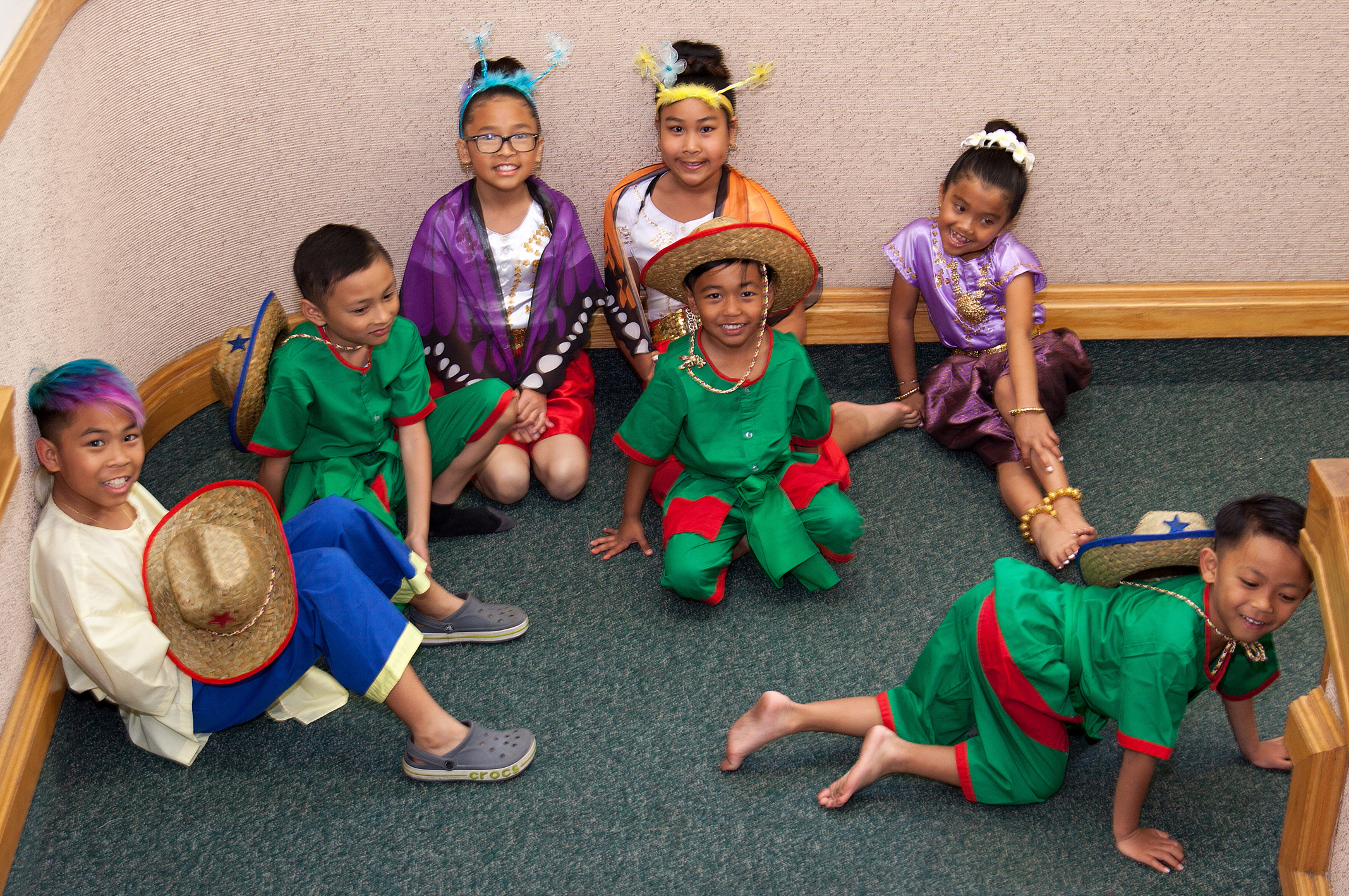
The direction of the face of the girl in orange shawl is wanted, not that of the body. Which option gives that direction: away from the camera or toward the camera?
toward the camera

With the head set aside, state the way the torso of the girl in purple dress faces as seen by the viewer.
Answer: toward the camera

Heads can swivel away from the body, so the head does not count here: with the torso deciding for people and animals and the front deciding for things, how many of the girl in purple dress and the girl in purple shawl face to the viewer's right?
0

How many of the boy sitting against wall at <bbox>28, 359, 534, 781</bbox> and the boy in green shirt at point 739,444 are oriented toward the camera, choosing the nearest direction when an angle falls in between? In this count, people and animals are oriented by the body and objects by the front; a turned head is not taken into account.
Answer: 1

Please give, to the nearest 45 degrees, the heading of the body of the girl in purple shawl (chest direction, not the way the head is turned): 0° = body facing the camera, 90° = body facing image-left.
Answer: approximately 0°

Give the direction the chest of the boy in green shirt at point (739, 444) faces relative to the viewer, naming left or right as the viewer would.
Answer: facing the viewer

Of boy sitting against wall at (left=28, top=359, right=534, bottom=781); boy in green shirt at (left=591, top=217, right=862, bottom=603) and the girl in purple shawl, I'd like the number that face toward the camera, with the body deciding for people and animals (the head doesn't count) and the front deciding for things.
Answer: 2

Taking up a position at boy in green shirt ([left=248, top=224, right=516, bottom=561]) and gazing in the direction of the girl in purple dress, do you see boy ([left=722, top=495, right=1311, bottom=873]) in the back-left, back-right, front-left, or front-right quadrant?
front-right

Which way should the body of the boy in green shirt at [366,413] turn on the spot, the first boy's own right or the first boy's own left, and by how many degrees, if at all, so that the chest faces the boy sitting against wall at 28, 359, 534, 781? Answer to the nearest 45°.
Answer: approximately 90° to the first boy's own right

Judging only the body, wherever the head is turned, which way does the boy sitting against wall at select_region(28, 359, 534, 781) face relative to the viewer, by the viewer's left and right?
facing to the right of the viewer

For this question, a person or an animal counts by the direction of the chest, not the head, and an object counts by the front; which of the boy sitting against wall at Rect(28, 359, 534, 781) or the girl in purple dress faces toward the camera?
the girl in purple dress

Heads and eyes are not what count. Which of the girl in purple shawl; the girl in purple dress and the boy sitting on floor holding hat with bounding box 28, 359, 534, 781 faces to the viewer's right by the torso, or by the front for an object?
the boy sitting on floor holding hat

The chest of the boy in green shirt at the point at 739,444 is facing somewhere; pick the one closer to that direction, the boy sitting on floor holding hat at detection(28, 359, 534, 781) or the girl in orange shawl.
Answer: the boy sitting on floor holding hat

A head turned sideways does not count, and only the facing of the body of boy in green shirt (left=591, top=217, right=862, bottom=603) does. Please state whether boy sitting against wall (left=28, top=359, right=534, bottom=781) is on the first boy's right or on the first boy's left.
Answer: on the first boy's right
